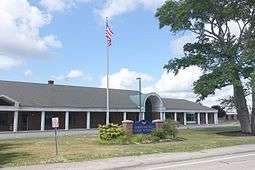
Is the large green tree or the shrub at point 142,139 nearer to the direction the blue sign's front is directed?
the shrub

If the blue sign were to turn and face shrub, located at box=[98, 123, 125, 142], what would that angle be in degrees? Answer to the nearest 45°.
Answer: approximately 45° to its right

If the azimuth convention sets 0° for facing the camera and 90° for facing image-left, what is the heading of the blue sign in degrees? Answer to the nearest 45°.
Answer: approximately 0°

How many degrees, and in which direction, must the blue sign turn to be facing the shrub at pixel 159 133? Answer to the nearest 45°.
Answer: approximately 45° to its left

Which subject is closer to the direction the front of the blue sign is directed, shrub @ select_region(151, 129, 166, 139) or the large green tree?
the shrub

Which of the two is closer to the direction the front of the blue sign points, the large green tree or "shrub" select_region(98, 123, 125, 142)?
the shrub

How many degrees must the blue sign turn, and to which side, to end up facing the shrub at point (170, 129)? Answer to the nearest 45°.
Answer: approximately 90° to its left

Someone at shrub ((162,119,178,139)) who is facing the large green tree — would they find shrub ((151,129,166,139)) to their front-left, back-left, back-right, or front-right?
back-left

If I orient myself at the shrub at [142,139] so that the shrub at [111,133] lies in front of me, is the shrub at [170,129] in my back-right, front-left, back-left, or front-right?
back-right
